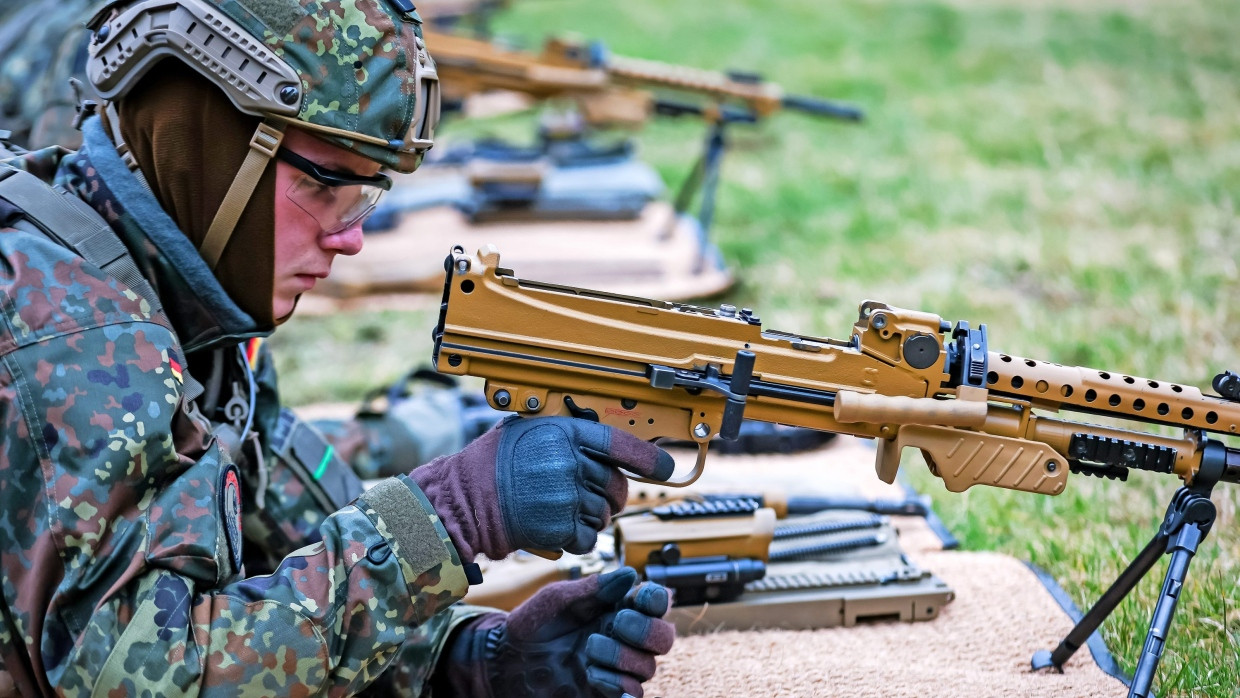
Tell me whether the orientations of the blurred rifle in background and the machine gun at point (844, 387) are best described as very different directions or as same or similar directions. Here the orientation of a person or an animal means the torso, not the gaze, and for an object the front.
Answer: same or similar directions

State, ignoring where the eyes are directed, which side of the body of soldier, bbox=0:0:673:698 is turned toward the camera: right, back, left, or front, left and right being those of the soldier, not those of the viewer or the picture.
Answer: right

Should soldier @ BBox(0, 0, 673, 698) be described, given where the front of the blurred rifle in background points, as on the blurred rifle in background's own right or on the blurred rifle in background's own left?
on the blurred rifle in background's own right

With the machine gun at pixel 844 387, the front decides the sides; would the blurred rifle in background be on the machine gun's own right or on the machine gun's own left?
on the machine gun's own left

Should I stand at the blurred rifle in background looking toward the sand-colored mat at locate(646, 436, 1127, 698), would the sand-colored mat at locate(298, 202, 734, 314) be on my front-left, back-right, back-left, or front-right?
front-right

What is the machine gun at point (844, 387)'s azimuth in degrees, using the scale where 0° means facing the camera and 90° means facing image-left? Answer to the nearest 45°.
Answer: approximately 270°

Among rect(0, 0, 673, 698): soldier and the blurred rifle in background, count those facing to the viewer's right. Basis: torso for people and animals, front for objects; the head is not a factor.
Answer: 2

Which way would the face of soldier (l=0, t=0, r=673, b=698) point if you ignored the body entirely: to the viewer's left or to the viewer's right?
to the viewer's right

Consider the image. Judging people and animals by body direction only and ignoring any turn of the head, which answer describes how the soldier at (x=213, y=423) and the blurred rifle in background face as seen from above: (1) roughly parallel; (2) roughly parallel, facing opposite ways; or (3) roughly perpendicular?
roughly parallel

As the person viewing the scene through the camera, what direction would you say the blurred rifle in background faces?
facing to the right of the viewer

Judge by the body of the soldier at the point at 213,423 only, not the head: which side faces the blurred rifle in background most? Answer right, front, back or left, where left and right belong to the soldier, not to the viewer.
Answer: left

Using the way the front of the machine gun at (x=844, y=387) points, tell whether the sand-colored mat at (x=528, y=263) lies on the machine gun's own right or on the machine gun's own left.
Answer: on the machine gun's own left
